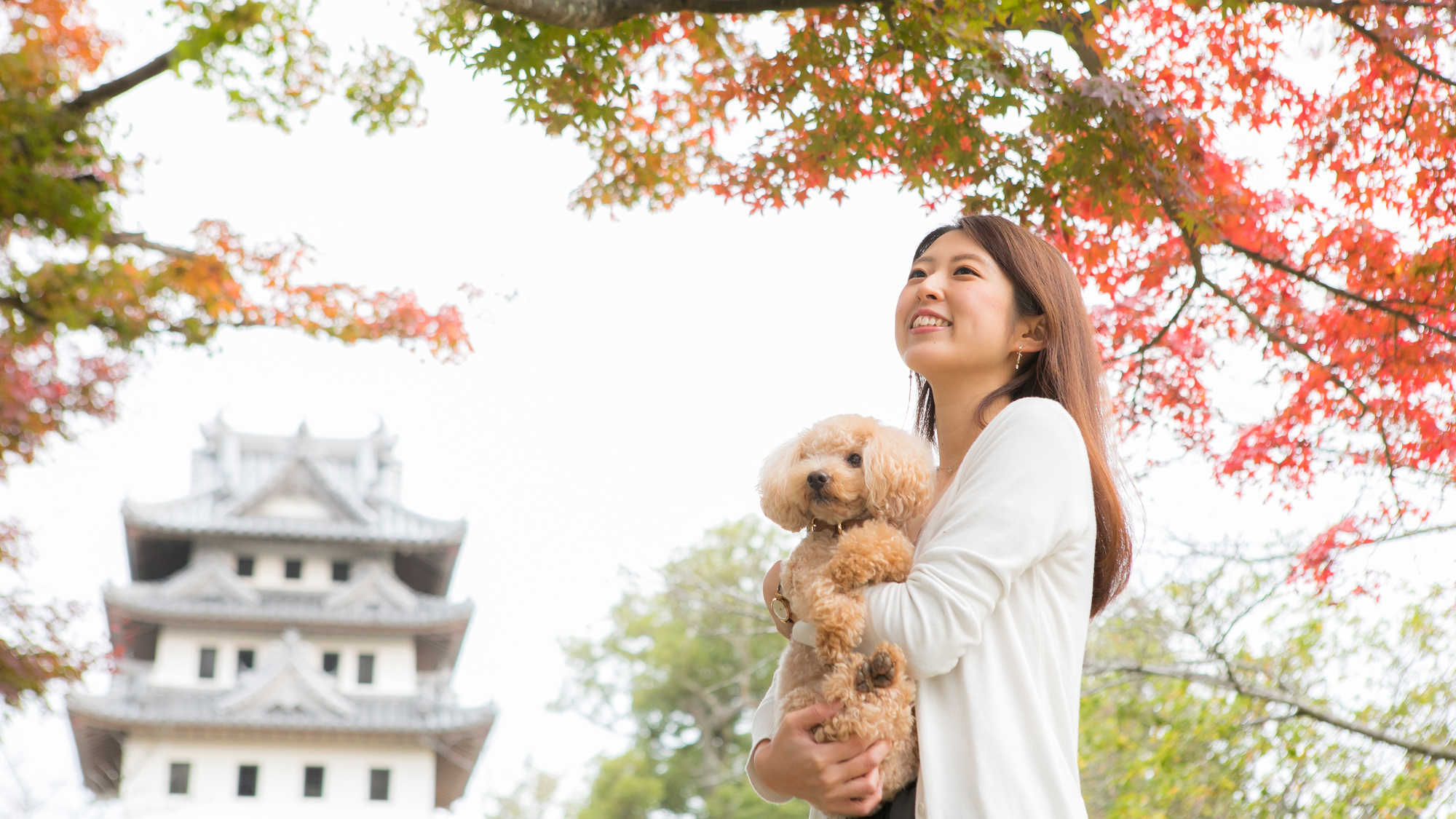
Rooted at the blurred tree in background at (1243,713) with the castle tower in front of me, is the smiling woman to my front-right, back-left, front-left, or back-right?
back-left

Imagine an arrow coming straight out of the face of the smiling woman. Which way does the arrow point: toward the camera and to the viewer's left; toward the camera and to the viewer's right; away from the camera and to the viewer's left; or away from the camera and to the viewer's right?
toward the camera and to the viewer's left

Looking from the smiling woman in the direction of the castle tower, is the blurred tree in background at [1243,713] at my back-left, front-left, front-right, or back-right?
front-right

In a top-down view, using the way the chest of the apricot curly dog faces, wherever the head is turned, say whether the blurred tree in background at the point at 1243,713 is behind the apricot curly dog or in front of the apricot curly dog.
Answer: behind

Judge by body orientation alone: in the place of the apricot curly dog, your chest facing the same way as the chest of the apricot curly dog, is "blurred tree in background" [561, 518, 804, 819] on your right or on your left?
on your right

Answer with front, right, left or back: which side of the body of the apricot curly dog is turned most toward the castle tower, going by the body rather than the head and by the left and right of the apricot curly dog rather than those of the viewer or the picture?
back

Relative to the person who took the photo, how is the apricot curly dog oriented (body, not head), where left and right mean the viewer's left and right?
facing the viewer and to the left of the viewer
